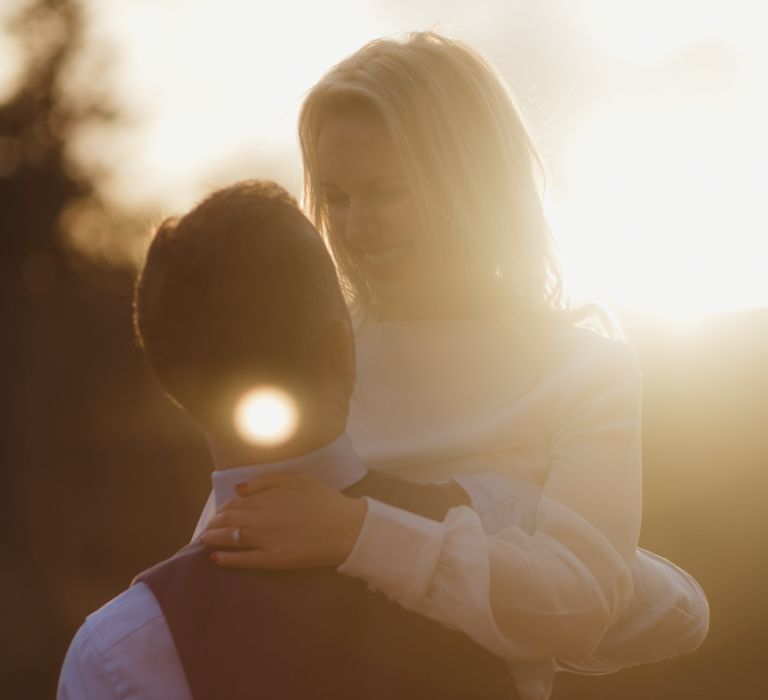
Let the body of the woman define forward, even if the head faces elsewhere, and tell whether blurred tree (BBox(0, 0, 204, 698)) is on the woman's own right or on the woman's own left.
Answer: on the woman's own right

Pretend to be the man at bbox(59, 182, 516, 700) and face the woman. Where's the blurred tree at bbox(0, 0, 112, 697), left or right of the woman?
left

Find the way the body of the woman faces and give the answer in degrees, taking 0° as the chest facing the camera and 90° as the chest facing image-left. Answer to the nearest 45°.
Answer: approximately 45°

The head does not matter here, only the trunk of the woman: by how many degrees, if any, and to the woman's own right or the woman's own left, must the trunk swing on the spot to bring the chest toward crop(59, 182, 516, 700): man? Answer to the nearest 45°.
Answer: approximately 45° to the woman's own left

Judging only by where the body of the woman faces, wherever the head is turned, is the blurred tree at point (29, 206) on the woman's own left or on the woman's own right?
on the woman's own right

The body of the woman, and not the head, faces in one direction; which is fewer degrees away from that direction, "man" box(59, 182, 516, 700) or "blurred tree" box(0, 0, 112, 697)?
the man

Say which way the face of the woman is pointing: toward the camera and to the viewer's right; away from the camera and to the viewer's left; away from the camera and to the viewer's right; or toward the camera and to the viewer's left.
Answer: toward the camera and to the viewer's left

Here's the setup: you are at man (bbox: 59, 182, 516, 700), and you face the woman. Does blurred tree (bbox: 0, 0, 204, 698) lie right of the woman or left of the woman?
left
